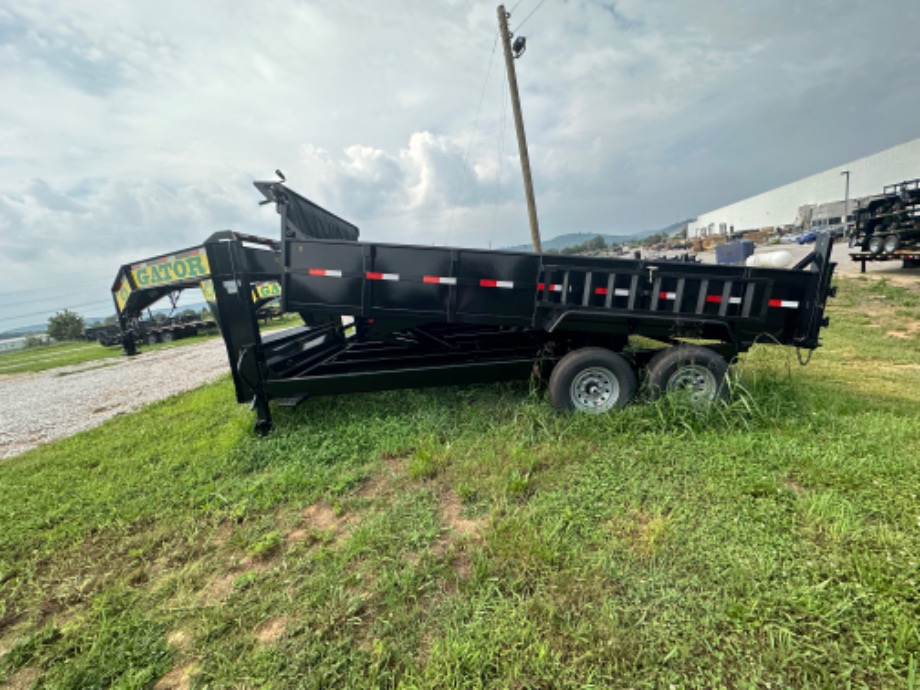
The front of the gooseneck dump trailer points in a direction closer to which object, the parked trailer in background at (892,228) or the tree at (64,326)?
the tree

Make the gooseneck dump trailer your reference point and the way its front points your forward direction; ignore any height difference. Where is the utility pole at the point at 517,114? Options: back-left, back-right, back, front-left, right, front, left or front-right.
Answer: right

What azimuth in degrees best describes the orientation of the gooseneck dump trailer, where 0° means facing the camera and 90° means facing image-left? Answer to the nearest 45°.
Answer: approximately 90°

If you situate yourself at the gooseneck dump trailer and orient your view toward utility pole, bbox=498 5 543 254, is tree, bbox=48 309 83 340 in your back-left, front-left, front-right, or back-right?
front-left
